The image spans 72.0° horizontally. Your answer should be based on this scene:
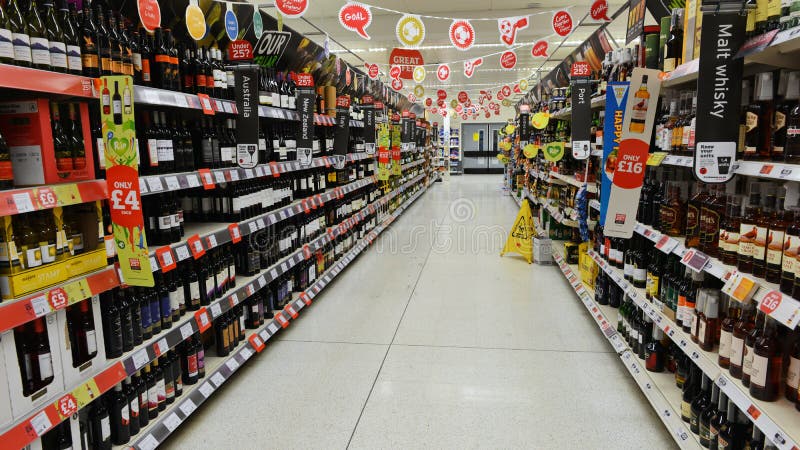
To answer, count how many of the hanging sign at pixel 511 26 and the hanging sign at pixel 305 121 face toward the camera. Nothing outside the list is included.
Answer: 2

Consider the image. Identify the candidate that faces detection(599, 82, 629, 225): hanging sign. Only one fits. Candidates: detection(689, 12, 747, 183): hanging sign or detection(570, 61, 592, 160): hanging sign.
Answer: detection(570, 61, 592, 160): hanging sign

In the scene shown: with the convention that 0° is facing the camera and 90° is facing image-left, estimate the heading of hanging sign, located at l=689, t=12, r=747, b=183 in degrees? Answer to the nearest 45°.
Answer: approximately 0°

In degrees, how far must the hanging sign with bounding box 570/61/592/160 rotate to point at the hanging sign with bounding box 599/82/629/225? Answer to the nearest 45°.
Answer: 0° — it already faces it

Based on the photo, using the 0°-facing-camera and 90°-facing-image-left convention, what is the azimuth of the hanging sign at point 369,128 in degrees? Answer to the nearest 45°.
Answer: approximately 0°

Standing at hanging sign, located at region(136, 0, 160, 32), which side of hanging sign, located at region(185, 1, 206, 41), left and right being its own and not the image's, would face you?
right

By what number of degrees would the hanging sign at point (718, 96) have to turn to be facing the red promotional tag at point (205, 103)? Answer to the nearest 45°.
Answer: approximately 90° to its right

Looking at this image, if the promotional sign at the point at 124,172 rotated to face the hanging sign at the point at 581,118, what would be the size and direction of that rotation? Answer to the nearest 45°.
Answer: approximately 90° to its left

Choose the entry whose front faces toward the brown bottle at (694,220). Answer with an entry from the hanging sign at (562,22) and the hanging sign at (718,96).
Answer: the hanging sign at (562,22)

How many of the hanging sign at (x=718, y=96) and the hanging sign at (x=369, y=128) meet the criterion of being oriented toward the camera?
2
